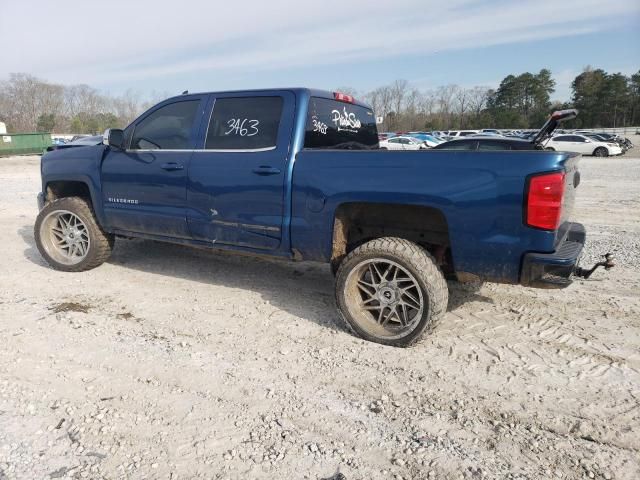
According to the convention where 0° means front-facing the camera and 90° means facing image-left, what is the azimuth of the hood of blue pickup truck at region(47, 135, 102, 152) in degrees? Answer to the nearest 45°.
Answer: approximately 90°

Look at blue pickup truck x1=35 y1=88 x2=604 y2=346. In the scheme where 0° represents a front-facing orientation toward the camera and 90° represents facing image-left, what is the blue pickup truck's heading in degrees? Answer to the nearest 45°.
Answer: approximately 135°

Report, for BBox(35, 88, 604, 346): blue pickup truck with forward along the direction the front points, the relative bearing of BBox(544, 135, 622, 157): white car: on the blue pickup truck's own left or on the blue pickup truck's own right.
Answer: on the blue pickup truck's own right

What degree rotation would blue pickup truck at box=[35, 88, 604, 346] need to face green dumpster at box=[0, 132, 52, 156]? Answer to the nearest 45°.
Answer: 0° — it already faces it

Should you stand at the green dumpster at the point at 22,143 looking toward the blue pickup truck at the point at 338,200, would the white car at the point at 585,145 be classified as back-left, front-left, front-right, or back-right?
front-left

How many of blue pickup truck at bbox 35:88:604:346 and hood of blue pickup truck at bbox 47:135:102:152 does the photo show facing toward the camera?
0

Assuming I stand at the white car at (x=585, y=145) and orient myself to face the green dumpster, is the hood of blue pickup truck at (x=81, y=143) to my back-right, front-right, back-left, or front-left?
front-left
